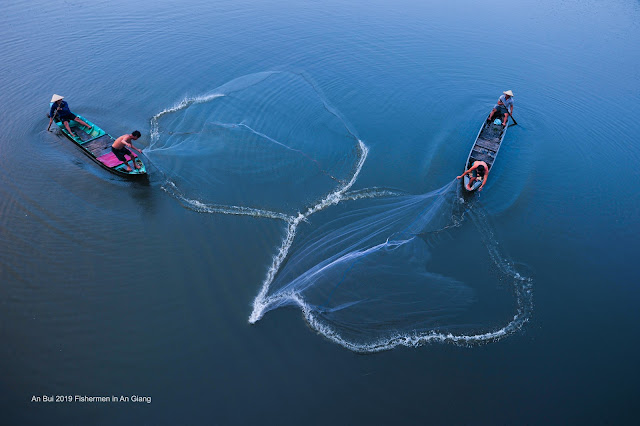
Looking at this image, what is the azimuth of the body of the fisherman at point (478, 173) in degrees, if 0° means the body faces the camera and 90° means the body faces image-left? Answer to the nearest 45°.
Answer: approximately 0°

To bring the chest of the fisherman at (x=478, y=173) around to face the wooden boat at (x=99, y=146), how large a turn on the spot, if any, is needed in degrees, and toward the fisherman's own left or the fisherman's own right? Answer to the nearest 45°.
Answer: approximately 90° to the fisherman's own right

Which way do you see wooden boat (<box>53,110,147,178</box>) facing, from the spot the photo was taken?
facing the viewer and to the right of the viewer

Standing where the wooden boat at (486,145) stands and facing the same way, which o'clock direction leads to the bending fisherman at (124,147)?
The bending fisherman is roughly at 2 o'clock from the wooden boat.

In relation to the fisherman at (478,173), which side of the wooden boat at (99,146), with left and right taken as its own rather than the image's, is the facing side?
front

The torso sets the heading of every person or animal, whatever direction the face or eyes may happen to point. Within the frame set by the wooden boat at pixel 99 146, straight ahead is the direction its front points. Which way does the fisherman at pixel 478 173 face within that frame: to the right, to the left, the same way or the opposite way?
to the right

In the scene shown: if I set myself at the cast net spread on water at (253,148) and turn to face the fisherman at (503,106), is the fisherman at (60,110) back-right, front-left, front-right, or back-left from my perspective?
back-left

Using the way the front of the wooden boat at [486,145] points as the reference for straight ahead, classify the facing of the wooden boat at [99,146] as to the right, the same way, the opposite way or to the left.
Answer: to the left

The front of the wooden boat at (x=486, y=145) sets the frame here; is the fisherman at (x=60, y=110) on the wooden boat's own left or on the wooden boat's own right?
on the wooden boat's own right

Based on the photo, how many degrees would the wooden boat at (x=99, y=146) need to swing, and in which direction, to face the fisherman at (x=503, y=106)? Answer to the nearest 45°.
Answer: approximately 45° to its left
